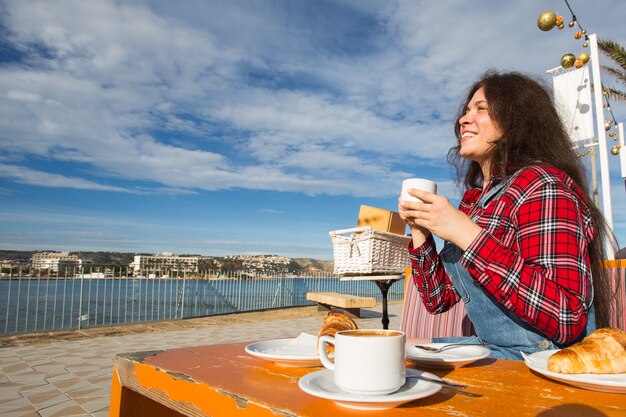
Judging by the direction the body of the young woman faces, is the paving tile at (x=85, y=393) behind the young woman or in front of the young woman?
in front

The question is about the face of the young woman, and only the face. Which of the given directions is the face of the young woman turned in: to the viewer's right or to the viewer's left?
to the viewer's left

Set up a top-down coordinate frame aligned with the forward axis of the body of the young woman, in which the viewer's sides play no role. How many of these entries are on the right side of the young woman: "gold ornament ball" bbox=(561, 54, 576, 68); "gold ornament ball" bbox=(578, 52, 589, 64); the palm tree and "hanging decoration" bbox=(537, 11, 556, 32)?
4

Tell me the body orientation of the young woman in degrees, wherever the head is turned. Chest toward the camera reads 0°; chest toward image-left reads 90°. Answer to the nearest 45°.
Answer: approximately 90°

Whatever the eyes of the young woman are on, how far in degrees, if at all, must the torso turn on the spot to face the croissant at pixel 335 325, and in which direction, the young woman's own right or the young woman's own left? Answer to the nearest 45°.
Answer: approximately 45° to the young woman's own left

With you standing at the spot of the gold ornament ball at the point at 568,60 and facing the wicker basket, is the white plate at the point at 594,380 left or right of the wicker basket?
left

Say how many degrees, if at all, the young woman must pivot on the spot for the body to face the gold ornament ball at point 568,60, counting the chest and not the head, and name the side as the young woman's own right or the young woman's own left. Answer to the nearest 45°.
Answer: approximately 90° to the young woman's own right

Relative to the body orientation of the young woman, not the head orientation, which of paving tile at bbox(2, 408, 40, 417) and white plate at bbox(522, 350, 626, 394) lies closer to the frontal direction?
the paving tile

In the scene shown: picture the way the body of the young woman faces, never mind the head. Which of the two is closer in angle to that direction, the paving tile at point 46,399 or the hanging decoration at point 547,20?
the paving tile

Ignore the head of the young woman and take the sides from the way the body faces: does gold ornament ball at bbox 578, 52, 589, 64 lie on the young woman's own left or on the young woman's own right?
on the young woman's own right

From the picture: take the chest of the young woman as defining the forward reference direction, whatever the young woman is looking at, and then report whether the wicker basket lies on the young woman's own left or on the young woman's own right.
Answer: on the young woman's own right

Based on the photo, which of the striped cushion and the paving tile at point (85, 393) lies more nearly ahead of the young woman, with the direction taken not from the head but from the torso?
the paving tile

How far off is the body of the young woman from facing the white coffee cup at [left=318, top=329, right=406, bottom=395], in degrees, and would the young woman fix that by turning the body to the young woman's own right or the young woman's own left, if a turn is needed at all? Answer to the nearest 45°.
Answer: approximately 90° to the young woman's own left
